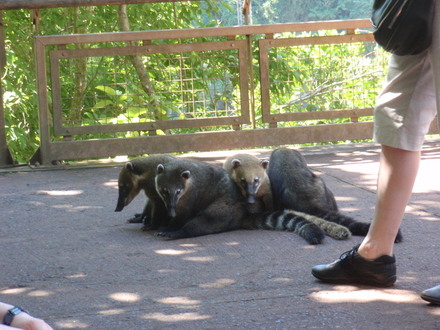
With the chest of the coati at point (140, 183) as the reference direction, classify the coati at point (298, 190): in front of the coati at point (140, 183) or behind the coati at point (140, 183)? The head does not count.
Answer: behind

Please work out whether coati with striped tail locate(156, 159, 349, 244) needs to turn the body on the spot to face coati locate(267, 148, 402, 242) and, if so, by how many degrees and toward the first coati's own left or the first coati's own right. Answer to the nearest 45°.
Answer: approximately 135° to the first coati's own left

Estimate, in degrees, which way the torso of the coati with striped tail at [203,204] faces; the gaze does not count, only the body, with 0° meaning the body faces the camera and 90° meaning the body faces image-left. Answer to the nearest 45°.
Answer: approximately 45°

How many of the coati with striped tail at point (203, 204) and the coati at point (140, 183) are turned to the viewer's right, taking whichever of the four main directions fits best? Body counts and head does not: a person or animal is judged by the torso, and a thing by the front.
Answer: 0

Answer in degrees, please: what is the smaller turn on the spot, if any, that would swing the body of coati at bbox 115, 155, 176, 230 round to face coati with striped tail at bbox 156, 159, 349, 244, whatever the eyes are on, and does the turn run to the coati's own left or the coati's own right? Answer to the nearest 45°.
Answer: approximately 135° to the coati's own left

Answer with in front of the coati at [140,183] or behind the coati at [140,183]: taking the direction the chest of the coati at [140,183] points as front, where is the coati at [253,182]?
behind

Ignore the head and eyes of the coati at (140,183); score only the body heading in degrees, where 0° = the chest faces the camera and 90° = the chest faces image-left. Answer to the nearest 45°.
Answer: approximately 90°
